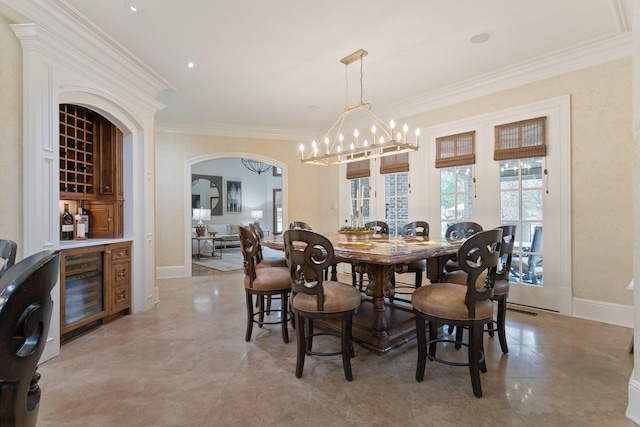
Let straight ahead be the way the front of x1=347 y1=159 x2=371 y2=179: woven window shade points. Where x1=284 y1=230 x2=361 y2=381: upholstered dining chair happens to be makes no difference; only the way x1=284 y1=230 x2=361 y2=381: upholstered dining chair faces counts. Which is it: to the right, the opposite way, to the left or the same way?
the opposite way

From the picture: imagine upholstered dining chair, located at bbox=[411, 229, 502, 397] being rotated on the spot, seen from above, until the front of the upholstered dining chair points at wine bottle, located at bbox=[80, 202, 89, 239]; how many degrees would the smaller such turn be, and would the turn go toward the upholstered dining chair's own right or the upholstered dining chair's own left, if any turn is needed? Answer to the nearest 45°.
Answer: approximately 45° to the upholstered dining chair's own left

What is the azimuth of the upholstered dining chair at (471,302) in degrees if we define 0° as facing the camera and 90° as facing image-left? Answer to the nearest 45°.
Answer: approximately 135°

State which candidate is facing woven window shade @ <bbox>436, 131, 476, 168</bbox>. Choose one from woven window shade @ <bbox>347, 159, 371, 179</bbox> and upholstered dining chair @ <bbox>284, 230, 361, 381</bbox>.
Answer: the upholstered dining chair

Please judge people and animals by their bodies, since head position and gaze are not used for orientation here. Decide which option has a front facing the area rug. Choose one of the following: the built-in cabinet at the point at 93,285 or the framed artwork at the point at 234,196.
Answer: the framed artwork

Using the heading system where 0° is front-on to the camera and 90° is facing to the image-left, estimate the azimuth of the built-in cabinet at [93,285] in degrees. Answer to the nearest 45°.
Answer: approximately 315°
